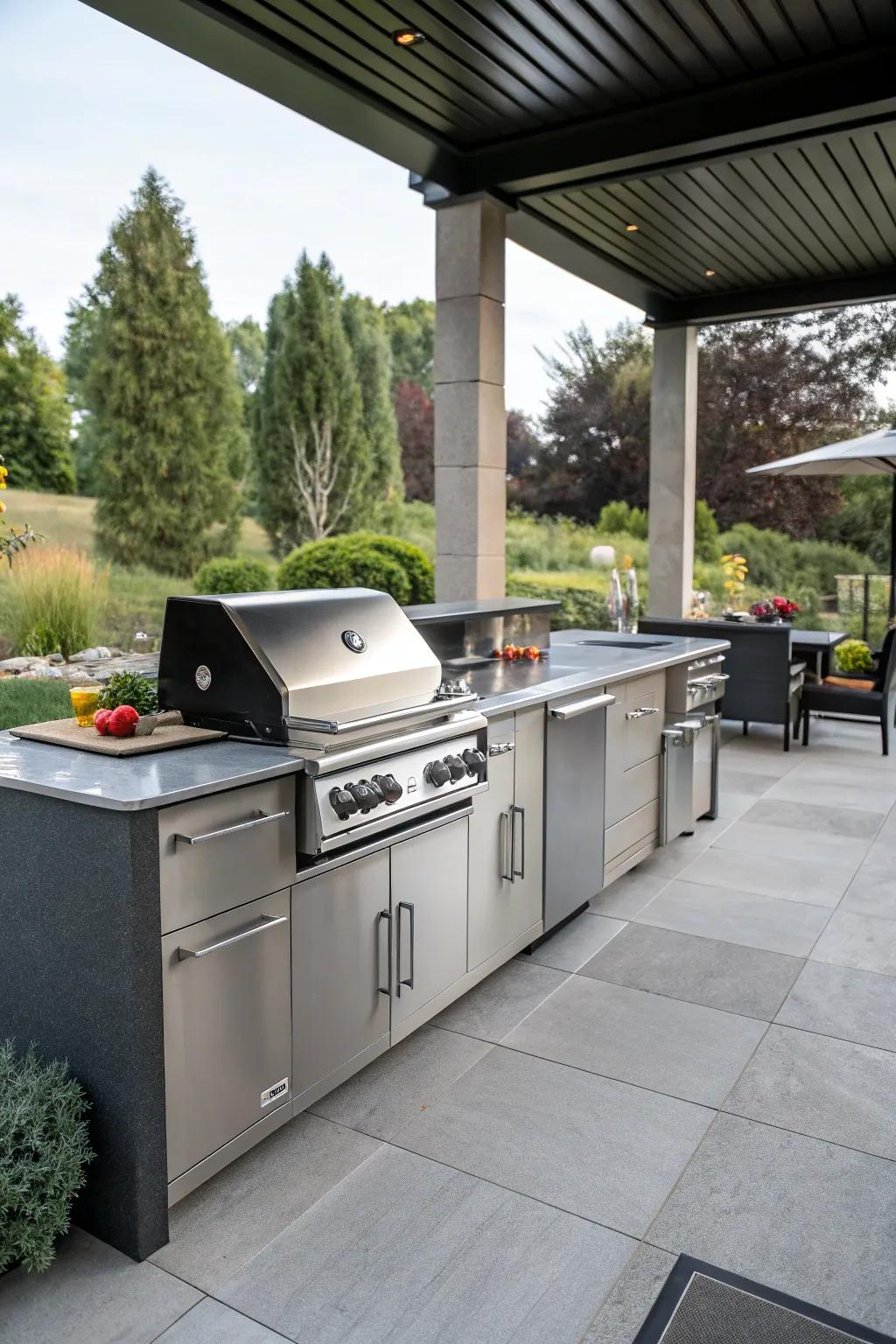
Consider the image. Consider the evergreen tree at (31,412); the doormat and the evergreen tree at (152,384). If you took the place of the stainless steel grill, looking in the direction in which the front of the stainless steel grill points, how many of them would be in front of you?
1

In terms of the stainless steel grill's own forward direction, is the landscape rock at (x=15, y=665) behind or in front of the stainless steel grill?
behind

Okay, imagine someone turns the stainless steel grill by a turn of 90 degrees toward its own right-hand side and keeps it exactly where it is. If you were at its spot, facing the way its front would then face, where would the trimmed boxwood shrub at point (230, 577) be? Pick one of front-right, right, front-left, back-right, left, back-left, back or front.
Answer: back-right

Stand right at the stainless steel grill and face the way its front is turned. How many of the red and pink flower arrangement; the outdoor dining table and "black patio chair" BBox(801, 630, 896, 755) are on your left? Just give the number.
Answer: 3

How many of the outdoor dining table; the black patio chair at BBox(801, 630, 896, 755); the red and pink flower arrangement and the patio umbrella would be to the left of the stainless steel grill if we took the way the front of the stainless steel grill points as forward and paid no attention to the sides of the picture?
4

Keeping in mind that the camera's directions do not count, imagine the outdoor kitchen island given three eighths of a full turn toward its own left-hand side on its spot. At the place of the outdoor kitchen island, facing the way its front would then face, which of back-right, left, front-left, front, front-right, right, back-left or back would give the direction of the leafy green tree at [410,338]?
front

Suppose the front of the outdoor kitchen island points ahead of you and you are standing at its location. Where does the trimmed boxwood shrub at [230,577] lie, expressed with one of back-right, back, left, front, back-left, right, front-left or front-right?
back-left

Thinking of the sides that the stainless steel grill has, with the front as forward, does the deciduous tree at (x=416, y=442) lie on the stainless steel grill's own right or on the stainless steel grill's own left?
on the stainless steel grill's own left

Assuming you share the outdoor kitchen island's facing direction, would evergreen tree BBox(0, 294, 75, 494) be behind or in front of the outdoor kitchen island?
behind

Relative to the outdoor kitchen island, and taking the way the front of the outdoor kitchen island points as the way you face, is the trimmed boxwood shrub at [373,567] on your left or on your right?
on your left

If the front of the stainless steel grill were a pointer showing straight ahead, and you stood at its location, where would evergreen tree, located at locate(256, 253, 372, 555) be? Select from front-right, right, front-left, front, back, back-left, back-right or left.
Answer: back-left

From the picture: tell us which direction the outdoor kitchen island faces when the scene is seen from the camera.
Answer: facing the viewer and to the right of the viewer

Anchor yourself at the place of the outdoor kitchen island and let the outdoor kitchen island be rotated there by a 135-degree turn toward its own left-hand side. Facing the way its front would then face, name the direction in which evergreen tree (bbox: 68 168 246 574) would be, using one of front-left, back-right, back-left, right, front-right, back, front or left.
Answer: front

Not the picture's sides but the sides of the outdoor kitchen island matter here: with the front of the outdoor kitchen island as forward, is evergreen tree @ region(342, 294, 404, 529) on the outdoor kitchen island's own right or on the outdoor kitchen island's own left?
on the outdoor kitchen island's own left

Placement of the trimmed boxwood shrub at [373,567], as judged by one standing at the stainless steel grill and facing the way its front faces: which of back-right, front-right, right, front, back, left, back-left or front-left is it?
back-left

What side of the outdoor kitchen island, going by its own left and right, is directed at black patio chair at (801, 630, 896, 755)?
left
